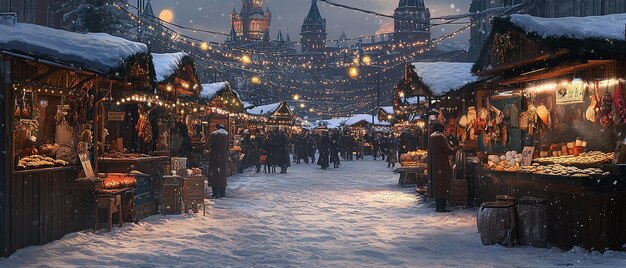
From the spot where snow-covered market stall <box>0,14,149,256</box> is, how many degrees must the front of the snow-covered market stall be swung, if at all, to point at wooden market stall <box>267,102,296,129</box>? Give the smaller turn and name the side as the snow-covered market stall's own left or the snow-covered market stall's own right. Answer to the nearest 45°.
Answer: approximately 90° to the snow-covered market stall's own left

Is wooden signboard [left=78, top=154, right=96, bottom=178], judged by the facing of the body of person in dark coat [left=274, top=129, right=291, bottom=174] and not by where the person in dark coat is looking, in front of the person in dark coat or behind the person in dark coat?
behind

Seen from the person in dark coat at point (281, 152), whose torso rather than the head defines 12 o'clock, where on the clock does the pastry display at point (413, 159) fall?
The pastry display is roughly at 5 o'clock from the person in dark coat.

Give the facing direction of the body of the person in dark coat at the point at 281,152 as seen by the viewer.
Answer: away from the camera

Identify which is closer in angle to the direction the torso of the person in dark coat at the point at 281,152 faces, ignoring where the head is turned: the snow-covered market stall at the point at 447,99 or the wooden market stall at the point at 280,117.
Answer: the wooden market stall

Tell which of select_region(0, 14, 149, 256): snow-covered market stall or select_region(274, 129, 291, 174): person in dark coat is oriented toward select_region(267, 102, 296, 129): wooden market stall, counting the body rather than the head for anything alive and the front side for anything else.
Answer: the person in dark coat

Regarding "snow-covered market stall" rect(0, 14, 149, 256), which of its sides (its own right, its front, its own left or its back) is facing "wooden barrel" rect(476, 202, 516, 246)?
front

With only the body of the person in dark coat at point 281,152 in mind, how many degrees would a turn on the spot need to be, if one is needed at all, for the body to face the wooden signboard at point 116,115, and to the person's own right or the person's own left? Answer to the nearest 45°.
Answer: approximately 180°

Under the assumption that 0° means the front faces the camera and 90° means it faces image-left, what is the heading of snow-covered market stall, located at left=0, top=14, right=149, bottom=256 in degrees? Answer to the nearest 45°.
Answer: approximately 315°

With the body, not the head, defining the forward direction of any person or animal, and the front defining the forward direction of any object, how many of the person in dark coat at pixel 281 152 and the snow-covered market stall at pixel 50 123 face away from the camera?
1

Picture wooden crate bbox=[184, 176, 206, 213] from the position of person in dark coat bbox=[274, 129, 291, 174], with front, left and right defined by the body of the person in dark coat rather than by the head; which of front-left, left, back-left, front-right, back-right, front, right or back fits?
back

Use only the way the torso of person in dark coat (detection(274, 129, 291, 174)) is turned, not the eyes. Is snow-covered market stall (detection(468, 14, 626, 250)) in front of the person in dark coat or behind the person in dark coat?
behind

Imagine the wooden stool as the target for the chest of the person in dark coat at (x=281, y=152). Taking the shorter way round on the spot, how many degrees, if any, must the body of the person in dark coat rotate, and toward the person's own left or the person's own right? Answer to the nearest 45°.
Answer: approximately 180°

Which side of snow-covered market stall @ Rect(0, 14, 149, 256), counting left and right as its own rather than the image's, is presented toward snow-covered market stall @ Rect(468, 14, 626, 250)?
front

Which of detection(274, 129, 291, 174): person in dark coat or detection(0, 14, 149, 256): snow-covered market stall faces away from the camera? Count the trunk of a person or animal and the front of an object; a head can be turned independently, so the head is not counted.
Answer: the person in dark coat
